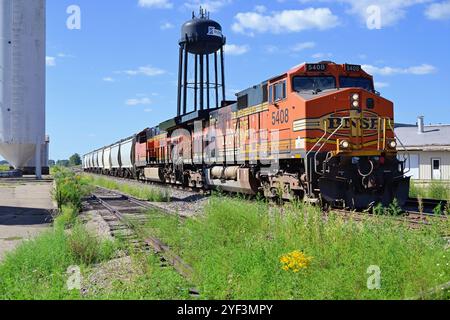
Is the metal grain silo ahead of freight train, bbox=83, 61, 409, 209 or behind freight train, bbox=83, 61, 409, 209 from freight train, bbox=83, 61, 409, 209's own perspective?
behind

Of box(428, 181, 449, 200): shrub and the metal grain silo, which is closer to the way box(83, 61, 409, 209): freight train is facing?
the shrub

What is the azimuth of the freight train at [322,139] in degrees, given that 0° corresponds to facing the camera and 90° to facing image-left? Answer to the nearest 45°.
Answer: approximately 315°

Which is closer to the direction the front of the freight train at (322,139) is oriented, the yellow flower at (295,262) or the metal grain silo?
the yellow flower

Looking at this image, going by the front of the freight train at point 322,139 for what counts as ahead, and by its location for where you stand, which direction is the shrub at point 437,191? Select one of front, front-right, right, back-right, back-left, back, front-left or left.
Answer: left

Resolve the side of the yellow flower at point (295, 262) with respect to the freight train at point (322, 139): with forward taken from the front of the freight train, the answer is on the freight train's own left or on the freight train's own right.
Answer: on the freight train's own right

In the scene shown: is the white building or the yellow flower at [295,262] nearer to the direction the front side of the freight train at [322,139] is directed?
the yellow flower

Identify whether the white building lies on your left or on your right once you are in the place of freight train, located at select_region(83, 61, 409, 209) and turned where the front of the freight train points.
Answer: on your left
